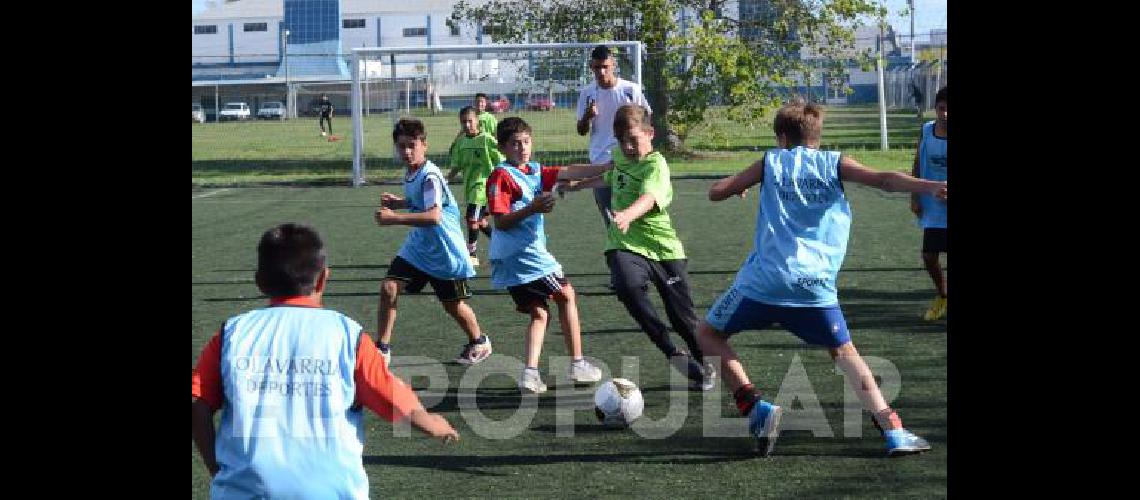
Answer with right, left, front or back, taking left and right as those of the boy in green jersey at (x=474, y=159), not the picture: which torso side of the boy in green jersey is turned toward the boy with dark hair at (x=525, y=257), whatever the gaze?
front

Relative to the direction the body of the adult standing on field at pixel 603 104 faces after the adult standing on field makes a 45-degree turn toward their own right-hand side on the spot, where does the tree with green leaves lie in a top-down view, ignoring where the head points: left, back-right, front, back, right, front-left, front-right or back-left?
back-right

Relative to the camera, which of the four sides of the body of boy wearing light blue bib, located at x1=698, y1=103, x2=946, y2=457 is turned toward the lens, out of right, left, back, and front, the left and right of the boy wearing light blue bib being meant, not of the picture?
back

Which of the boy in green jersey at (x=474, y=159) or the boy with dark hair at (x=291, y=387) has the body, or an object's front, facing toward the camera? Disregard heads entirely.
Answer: the boy in green jersey

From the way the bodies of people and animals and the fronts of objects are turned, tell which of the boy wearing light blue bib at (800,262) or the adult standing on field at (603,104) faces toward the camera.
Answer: the adult standing on field

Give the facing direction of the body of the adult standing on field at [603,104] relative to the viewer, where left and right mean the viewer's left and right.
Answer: facing the viewer

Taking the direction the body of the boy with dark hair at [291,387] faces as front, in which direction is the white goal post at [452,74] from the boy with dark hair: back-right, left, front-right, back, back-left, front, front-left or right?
front

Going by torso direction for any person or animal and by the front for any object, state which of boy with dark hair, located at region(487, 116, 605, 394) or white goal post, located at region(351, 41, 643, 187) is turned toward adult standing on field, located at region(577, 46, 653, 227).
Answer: the white goal post

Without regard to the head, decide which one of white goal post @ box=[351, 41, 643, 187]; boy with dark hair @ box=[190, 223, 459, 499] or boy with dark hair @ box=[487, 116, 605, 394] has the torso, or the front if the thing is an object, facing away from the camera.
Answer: boy with dark hair @ box=[190, 223, 459, 499]

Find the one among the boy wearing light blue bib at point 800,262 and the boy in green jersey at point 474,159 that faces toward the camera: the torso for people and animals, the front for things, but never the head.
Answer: the boy in green jersey

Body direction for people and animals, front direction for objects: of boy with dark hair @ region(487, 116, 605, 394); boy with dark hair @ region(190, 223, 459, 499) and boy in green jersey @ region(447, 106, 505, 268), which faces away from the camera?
boy with dark hair @ region(190, 223, 459, 499)

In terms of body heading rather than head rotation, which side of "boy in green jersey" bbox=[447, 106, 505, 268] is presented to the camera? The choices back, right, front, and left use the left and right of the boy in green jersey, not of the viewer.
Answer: front

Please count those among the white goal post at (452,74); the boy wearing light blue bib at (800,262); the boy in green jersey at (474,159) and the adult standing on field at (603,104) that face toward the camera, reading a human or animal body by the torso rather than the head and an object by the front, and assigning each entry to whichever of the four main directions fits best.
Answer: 3

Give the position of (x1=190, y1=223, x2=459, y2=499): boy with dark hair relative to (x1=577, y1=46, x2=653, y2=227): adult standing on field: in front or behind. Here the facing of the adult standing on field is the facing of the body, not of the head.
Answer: in front

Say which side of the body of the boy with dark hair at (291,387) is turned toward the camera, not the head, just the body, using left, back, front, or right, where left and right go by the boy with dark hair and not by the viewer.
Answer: back

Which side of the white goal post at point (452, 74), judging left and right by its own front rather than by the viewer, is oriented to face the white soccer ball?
front

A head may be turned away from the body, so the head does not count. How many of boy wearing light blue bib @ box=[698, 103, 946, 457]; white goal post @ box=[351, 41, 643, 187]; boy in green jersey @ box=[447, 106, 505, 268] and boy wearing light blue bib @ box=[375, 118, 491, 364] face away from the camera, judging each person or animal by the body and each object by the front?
1

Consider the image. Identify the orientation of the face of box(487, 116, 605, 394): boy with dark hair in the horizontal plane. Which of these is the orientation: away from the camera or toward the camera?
toward the camera
